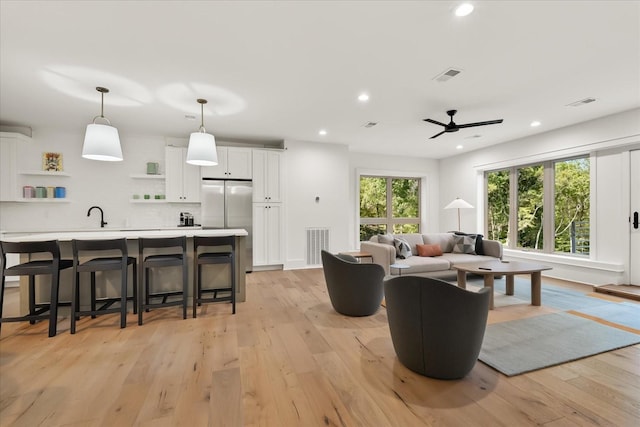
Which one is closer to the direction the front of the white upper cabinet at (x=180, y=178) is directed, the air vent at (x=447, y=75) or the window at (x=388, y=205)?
the air vent

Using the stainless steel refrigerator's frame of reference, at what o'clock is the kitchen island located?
The kitchen island is roughly at 1 o'clock from the stainless steel refrigerator.

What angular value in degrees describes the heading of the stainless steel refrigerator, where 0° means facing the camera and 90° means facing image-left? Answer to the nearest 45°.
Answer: approximately 0°

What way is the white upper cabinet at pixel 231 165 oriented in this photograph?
toward the camera

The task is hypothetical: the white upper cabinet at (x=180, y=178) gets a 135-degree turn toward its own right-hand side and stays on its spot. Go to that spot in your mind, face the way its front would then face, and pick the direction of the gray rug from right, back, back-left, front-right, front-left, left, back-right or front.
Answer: back

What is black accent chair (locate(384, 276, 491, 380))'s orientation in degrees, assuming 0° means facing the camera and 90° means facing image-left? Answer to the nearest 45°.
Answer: approximately 225°

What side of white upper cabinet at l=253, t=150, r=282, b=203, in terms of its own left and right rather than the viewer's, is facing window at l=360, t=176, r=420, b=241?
left

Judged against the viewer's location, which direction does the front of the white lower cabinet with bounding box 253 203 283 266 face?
facing the viewer

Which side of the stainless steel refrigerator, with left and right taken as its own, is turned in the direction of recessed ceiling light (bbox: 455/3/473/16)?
front

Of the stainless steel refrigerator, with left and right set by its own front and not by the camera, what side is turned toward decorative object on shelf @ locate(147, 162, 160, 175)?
right

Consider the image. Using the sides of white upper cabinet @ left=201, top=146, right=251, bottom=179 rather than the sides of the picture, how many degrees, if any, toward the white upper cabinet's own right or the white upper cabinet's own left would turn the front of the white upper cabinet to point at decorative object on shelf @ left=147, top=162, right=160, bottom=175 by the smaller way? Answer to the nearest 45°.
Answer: approximately 90° to the white upper cabinet's own right

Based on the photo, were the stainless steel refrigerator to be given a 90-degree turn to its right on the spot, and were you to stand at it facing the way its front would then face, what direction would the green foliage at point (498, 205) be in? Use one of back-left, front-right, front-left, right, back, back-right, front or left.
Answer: back

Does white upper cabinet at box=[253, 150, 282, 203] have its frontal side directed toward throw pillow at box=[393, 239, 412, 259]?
no

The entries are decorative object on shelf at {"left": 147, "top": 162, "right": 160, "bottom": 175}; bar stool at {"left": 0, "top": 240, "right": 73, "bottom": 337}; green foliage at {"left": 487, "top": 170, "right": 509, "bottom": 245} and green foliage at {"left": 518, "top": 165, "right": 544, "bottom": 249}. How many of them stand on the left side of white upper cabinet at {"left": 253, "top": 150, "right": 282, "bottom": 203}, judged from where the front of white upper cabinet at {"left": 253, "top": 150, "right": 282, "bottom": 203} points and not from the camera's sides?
2

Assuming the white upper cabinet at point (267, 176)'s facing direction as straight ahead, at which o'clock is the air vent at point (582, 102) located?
The air vent is roughly at 10 o'clock from the white upper cabinet.

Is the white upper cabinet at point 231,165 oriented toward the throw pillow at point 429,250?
no

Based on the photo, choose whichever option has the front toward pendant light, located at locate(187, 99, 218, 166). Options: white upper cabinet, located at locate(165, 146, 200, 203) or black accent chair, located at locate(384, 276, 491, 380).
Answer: the white upper cabinet

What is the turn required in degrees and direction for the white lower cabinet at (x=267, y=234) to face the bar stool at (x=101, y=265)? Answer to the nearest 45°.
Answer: approximately 45° to its right
